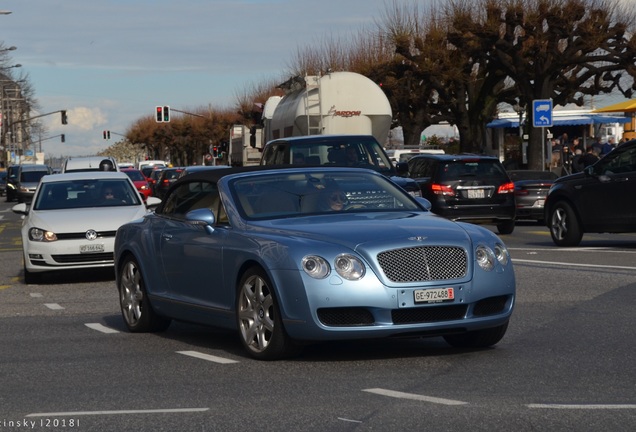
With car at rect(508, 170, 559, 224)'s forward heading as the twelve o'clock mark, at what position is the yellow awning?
The yellow awning is roughly at 1 o'clock from the car.

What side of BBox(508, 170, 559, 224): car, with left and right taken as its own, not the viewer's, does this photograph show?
back

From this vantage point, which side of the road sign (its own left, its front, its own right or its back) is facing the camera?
front

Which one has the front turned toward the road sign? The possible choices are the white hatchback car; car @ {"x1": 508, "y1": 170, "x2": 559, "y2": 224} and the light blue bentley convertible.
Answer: the car

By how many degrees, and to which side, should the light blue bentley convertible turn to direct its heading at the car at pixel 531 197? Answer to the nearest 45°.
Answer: approximately 135° to its left

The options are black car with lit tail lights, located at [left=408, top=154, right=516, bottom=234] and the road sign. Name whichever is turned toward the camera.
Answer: the road sign

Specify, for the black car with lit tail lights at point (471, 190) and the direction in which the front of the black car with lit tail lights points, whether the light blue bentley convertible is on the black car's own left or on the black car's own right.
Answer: on the black car's own left

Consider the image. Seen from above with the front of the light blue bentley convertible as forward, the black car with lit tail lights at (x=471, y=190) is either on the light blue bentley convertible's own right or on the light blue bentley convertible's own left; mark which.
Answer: on the light blue bentley convertible's own left

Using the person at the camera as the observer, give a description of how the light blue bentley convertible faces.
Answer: facing the viewer and to the right of the viewer

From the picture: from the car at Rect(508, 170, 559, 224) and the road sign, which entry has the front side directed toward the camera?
the road sign

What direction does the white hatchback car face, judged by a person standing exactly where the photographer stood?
facing the viewer

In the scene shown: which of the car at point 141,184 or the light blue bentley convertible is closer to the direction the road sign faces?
the light blue bentley convertible
